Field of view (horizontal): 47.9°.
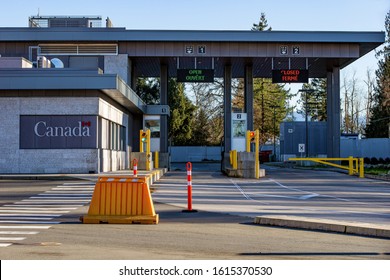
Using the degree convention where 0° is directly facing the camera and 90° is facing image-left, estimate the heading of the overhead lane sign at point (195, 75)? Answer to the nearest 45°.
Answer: approximately 0°

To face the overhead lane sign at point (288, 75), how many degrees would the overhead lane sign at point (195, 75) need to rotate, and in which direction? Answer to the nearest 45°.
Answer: approximately 90° to its left

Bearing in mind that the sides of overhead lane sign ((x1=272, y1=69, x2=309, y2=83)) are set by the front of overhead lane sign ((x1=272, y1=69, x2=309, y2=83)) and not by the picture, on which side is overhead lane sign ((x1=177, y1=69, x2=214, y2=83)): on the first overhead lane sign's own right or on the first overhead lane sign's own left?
on the first overhead lane sign's own right

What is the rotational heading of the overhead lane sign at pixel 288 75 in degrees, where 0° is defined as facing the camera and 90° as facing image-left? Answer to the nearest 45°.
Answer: approximately 0°

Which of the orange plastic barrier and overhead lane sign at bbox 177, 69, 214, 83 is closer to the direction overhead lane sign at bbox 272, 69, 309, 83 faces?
the orange plastic barrier

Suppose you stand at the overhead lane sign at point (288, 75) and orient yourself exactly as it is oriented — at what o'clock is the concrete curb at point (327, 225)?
The concrete curb is roughly at 12 o'clock from the overhead lane sign.

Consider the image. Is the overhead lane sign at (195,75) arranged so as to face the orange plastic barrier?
yes

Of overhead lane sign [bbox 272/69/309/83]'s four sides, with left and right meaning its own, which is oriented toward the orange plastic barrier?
front
